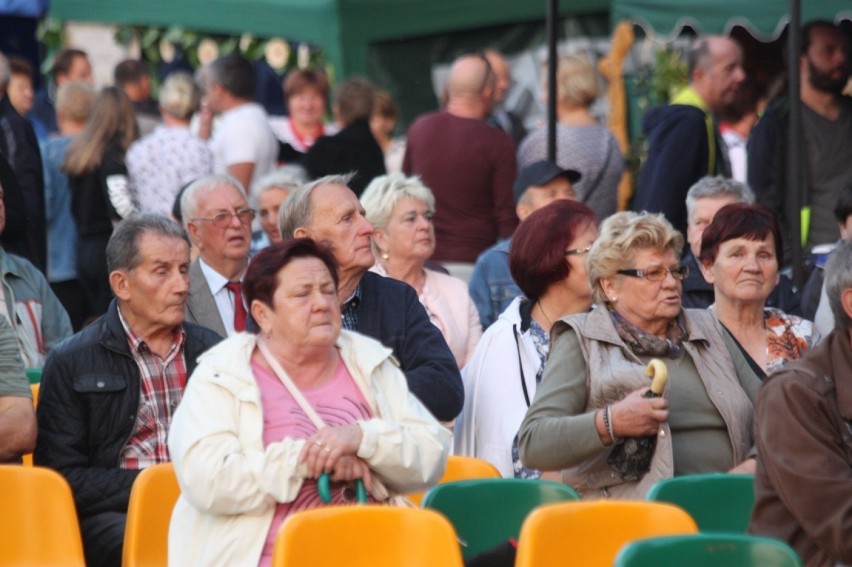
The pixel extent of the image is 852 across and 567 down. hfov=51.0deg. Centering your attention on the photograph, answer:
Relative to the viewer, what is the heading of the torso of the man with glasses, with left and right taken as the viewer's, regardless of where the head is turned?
facing the viewer and to the right of the viewer

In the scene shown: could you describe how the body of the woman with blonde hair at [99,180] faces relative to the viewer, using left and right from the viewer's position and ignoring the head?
facing away from the viewer and to the right of the viewer

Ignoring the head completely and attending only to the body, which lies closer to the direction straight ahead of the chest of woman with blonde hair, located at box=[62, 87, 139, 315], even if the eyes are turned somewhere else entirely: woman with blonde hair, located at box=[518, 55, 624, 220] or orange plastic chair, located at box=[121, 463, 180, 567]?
the woman with blonde hair

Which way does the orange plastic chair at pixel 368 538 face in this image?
toward the camera

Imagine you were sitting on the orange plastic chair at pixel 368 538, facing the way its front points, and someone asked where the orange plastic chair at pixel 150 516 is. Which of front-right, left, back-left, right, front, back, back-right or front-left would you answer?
back-right

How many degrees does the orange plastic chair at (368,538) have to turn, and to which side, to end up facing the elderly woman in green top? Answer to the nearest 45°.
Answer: approximately 135° to its left
